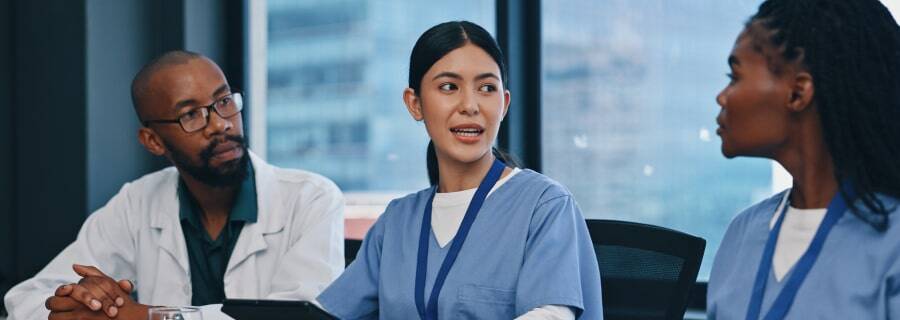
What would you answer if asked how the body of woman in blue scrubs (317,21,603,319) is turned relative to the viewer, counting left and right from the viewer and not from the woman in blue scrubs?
facing the viewer and to the left of the viewer

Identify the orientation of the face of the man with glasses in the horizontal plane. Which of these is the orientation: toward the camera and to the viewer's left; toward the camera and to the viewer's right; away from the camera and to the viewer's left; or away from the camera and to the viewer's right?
toward the camera and to the viewer's right

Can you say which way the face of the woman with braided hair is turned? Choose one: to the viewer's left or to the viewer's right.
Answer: to the viewer's left

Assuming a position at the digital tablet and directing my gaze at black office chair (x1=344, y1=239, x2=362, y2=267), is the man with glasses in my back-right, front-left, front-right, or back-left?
front-left

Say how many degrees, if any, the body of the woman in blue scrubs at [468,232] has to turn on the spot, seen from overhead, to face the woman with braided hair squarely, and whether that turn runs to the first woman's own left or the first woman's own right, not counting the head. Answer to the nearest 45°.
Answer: approximately 90° to the first woman's own left

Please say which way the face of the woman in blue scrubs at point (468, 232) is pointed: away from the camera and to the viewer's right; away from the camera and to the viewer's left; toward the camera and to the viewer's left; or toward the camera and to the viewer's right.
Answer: toward the camera and to the viewer's right

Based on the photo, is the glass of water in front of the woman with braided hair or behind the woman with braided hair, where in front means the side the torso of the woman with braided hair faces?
in front

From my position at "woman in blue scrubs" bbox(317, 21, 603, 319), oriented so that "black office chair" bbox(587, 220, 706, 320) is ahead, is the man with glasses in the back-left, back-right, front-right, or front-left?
back-left
